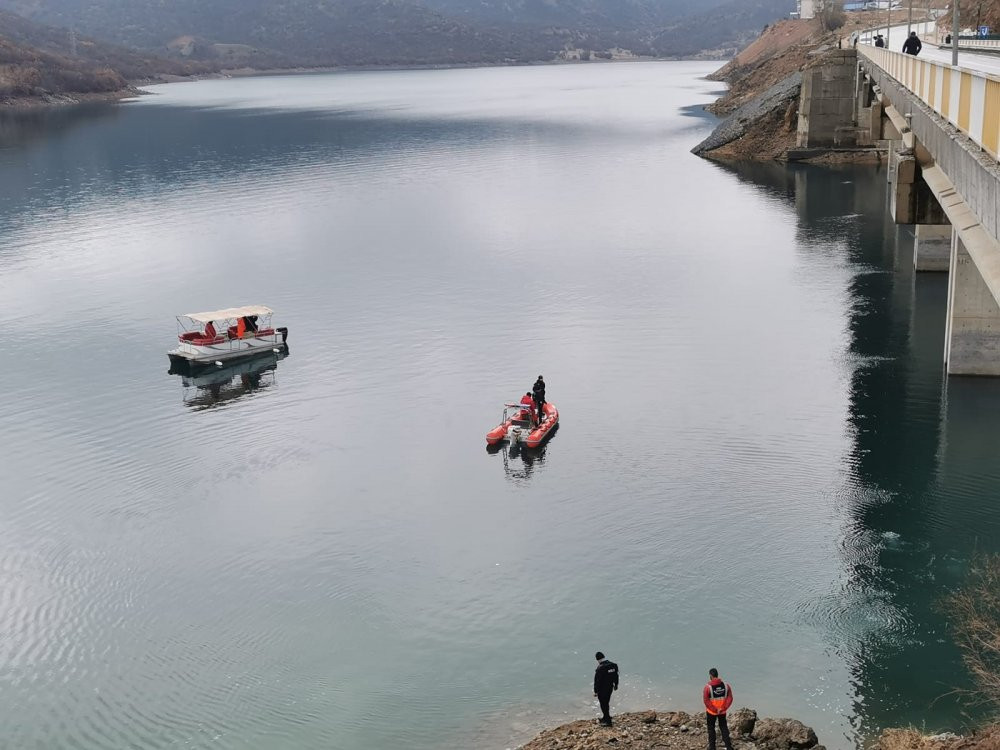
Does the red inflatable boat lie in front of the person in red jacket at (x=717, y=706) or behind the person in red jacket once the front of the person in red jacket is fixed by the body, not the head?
in front

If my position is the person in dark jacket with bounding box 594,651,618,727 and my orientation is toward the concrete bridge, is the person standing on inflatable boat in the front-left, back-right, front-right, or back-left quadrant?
front-left

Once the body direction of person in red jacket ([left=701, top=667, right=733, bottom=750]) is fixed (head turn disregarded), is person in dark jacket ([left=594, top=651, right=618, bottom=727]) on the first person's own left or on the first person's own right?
on the first person's own left

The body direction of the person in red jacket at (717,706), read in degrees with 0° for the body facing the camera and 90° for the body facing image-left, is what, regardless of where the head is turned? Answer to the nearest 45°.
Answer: approximately 180°

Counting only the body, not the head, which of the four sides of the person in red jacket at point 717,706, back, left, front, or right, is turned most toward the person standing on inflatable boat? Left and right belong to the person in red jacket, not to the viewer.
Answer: front
